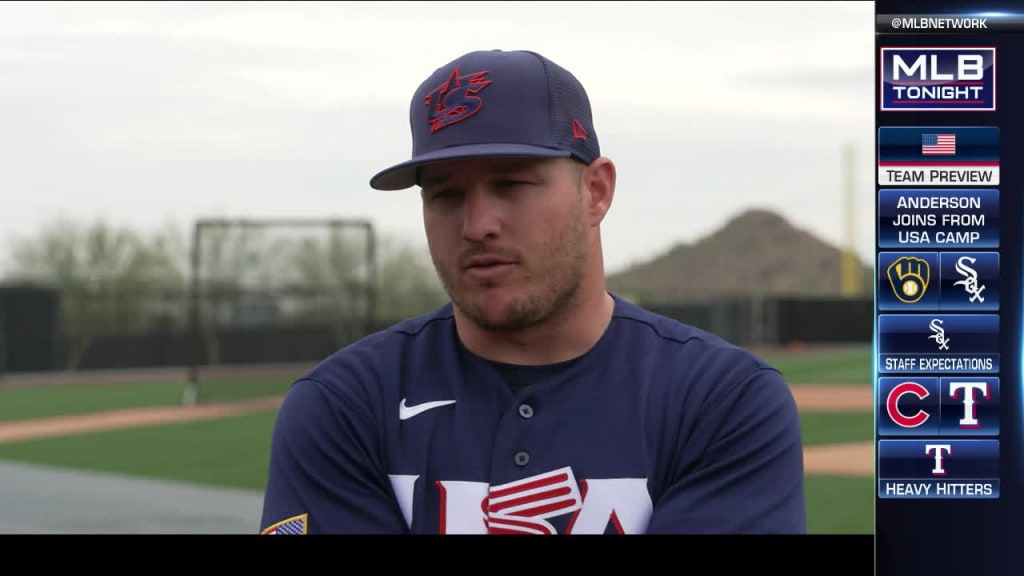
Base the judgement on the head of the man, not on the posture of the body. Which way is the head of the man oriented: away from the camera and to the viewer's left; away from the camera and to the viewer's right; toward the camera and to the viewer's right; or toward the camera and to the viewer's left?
toward the camera and to the viewer's left

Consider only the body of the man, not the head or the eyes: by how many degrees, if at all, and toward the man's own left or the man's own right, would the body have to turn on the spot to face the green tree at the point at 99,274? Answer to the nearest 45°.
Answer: approximately 180°

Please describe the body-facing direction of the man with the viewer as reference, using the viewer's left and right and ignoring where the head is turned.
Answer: facing the viewer
